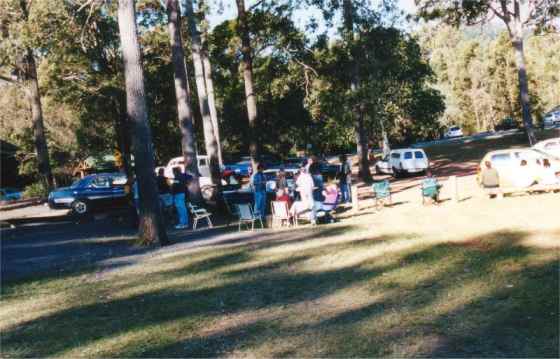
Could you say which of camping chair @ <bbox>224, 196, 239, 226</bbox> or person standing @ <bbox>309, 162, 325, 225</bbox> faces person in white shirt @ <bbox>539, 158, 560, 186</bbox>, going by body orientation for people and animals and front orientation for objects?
the camping chair

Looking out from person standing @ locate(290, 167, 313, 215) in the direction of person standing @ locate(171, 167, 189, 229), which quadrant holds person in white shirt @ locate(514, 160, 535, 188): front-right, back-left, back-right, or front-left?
back-right

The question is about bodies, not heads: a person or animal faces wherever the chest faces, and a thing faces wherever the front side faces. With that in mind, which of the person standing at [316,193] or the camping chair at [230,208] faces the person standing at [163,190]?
the person standing at [316,193]

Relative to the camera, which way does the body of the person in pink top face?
to the viewer's left

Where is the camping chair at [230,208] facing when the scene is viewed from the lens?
facing to the right of the viewer

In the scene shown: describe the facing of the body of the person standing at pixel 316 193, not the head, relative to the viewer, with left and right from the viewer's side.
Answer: facing to the left of the viewer

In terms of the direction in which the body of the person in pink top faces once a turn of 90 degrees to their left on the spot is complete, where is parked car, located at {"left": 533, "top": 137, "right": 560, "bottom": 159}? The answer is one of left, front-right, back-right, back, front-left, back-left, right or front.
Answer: back-right

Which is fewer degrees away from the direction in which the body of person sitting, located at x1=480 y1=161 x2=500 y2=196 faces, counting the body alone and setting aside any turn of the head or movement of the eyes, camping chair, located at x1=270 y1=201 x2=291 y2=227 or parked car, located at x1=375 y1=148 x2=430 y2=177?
the camping chair

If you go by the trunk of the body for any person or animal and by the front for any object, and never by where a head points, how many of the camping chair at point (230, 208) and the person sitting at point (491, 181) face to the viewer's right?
1
